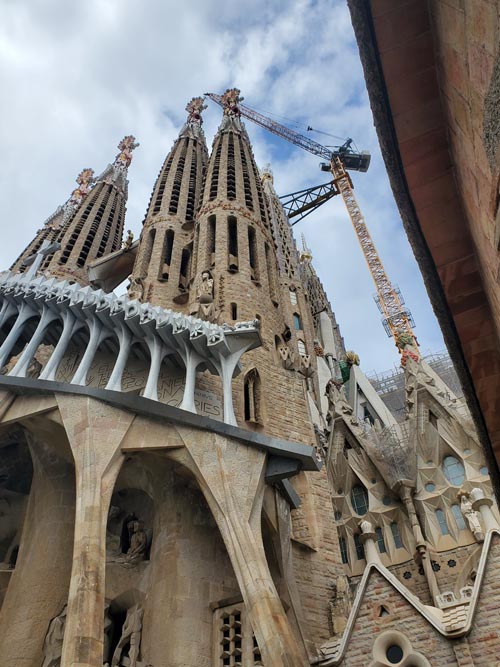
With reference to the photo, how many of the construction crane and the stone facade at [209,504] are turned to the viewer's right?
0

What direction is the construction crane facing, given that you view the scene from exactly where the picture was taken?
facing to the left of the viewer

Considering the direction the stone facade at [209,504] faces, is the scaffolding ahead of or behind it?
behind
